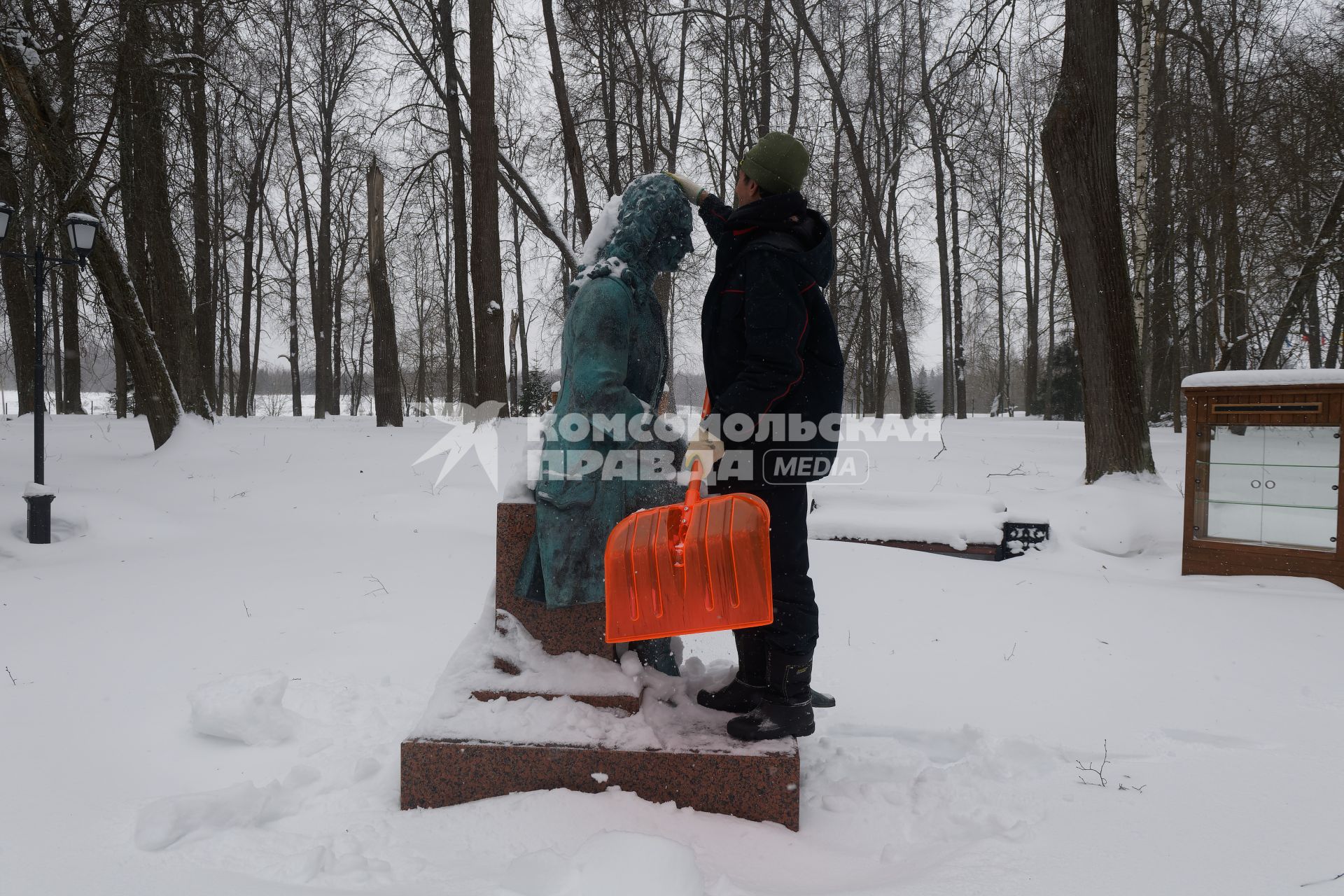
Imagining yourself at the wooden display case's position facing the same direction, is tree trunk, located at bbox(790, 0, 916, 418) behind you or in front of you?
behind

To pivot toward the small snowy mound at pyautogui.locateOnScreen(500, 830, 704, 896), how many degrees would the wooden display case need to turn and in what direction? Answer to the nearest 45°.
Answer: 0° — it already faces it

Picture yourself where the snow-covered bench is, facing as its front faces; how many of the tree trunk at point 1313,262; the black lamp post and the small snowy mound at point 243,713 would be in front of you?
1

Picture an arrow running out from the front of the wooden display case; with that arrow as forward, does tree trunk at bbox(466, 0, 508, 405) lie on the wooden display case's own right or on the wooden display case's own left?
on the wooden display case's own right

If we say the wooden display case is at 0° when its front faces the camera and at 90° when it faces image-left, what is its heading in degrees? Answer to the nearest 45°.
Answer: approximately 0°

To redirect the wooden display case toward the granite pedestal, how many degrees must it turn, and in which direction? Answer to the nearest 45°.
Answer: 0° — it already faces it
